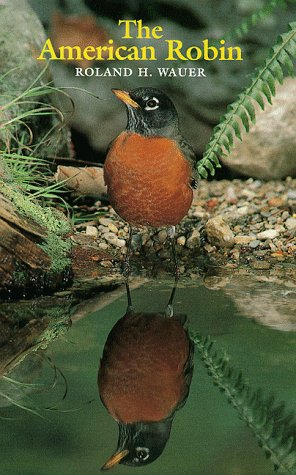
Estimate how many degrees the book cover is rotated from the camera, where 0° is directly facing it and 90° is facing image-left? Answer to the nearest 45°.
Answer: approximately 0°

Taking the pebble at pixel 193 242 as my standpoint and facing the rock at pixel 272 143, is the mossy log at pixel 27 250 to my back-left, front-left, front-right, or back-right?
back-left

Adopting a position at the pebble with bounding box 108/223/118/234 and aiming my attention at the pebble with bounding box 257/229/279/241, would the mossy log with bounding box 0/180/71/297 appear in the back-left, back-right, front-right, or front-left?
back-right
